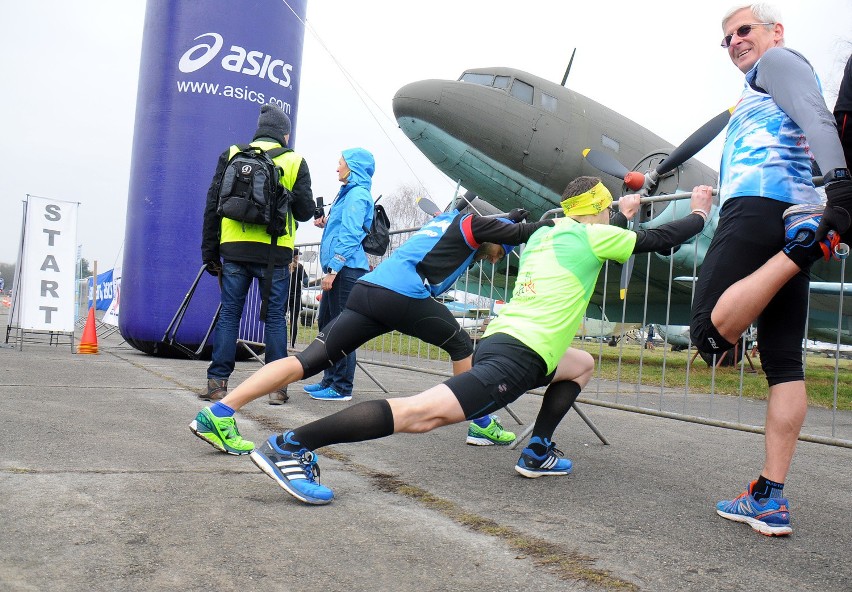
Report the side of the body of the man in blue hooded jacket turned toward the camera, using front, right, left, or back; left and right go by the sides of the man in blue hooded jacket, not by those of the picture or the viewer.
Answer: left

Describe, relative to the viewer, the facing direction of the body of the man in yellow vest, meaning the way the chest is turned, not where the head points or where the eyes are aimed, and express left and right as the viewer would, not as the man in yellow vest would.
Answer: facing away from the viewer

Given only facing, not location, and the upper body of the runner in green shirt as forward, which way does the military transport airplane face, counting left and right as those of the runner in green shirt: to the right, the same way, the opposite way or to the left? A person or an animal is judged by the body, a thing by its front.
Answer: the opposite way

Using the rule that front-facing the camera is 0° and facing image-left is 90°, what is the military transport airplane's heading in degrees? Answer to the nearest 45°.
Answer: approximately 45°

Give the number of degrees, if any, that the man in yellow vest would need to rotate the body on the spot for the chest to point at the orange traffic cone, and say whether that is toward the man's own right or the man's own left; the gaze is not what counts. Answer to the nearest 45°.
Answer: approximately 45° to the man's own left

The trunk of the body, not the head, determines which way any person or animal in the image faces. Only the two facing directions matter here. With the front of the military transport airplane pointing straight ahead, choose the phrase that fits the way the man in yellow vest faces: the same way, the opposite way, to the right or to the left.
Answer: to the right

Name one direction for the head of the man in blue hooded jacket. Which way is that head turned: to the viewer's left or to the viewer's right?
to the viewer's left

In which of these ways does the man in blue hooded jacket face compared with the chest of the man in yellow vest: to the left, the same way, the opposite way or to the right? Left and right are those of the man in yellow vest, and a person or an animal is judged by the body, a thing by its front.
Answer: to the left

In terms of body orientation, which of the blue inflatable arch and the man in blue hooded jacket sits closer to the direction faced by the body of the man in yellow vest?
the blue inflatable arch

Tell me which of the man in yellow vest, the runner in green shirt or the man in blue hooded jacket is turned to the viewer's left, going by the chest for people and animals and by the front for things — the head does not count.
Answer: the man in blue hooded jacket

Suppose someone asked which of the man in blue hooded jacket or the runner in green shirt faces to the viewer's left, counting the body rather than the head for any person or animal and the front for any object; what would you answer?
the man in blue hooded jacket
